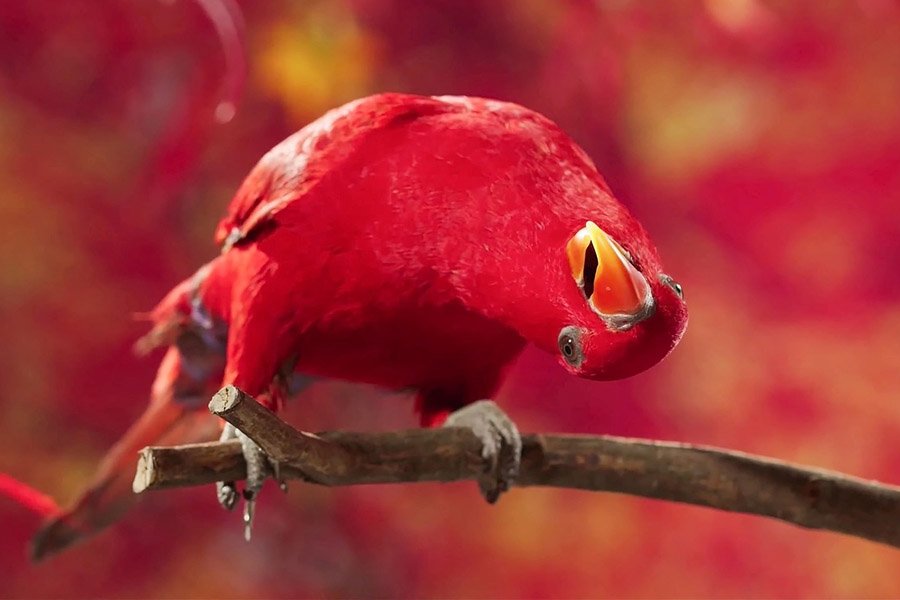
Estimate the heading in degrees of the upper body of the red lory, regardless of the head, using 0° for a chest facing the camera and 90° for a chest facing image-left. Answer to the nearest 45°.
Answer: approximately 315°
